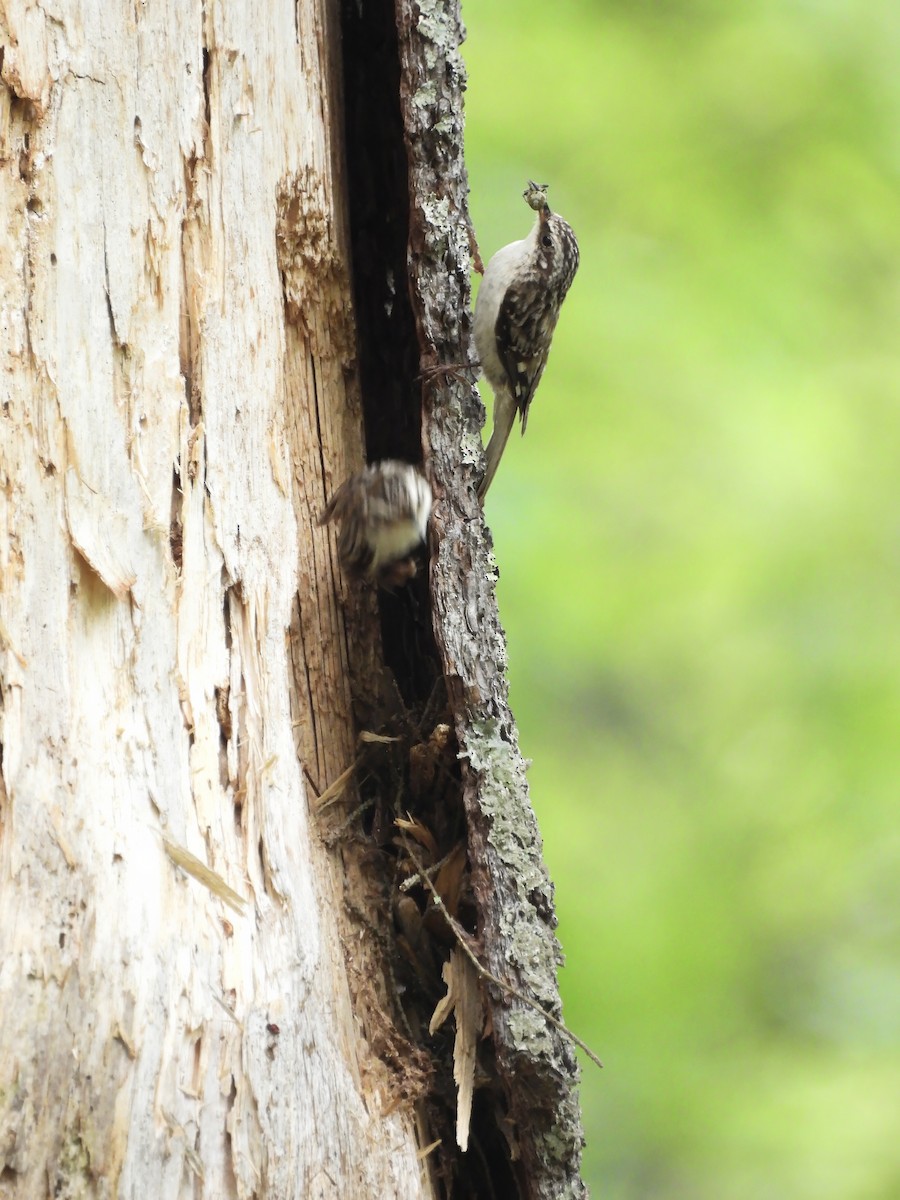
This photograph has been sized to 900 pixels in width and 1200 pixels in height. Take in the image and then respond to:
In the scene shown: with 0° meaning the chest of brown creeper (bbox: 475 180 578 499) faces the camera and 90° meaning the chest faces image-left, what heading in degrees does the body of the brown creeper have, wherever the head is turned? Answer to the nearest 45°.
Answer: approximately 90°
